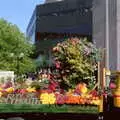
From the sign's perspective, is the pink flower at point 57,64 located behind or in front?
behind

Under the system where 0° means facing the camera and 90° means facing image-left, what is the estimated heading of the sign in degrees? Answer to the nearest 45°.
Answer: approximately 0°

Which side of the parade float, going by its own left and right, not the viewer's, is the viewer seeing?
left
